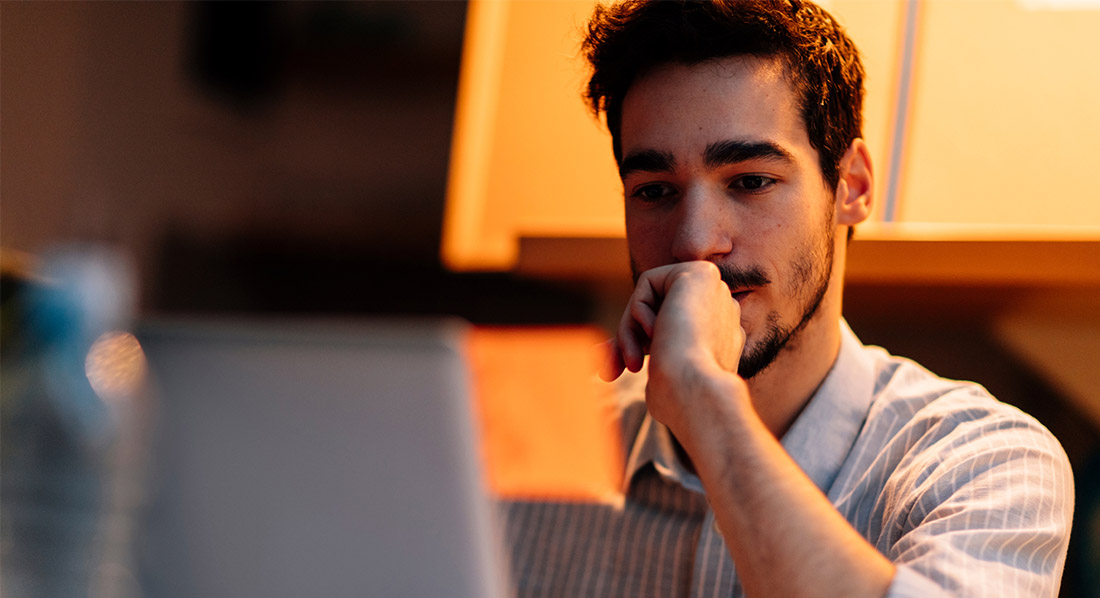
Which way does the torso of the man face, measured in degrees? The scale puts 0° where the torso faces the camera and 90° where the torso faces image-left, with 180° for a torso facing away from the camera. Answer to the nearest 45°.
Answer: approximately 45°

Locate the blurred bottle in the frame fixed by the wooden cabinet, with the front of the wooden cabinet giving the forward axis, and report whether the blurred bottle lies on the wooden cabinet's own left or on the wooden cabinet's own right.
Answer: on the wooden cabinet's own right

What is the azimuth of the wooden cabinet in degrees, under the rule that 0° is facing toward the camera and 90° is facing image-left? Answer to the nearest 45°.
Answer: approximately 0°
